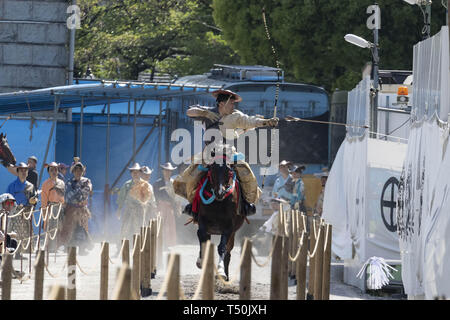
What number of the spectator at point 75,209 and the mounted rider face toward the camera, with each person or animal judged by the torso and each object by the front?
2

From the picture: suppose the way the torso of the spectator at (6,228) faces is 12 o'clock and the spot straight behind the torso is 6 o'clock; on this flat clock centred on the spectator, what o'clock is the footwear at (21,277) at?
The footwear is roughly at 1 o'clock from the spectator.

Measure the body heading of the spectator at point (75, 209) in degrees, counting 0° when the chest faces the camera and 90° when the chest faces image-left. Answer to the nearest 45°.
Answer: approximately 0°

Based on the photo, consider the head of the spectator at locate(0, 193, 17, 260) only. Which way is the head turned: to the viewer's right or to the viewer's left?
to the viewer's right
